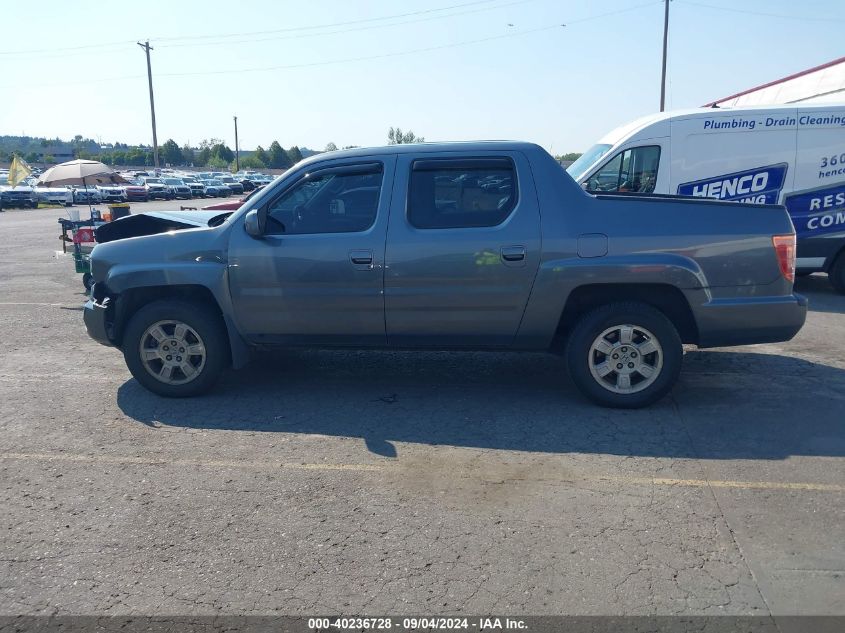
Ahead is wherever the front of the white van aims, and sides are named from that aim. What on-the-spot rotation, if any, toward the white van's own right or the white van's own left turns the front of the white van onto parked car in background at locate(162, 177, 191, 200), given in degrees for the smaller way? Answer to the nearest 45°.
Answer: approximately 45° to the white van's own right

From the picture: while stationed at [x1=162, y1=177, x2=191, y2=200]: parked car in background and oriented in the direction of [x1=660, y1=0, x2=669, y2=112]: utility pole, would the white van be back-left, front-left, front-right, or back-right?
front-right

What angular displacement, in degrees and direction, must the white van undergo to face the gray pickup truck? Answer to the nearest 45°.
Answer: approximately 90° to its left

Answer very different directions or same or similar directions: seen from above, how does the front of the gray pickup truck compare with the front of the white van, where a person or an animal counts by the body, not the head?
same or similar directions

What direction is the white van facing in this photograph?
to the viewer's left

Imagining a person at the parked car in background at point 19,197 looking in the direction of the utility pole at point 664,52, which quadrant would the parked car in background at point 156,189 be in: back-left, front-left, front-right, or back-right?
front-left

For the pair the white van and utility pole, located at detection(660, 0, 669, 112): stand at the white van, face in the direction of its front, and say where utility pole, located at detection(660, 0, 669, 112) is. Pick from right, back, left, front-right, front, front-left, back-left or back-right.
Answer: right

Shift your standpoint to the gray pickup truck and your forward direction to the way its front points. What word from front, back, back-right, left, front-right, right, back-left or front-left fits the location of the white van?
back-right

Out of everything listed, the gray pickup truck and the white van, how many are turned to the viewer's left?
2

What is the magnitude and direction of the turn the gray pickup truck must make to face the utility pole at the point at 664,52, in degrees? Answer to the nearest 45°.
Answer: approximately 90° to its right

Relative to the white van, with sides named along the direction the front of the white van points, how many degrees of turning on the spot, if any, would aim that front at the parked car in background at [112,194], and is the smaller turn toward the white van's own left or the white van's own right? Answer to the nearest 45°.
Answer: approximately 45° to the white van's own right

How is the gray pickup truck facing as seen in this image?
to the viewer's left

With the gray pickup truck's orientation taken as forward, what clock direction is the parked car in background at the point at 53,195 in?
The parked car in background is roughly at 2 o'clock from the gray pickup truck.

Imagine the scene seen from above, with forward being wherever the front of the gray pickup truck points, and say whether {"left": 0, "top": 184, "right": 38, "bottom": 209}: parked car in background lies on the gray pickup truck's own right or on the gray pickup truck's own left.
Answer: on the gray pickup truck's own right
